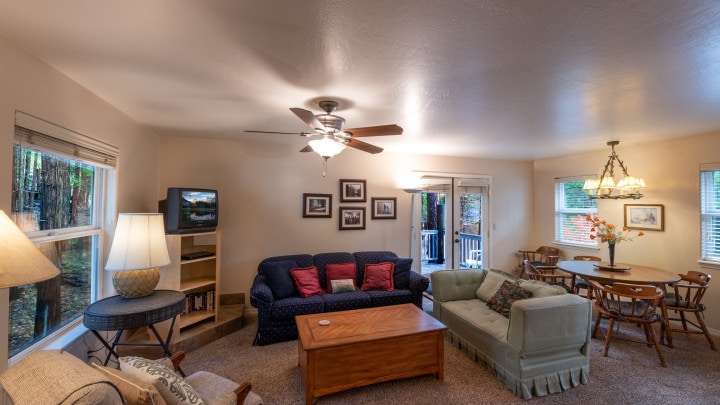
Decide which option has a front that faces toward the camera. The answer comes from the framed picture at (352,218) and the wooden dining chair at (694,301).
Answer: the framed picture

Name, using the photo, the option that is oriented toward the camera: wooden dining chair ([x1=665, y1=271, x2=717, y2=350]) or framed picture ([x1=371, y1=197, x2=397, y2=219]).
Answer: the framed picture

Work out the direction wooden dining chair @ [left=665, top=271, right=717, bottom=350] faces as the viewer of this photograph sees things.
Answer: facing away from the viewer and to the left of the viewer

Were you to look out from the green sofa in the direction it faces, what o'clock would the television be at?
The television is roughly at 1 o'clock from the green sofa.

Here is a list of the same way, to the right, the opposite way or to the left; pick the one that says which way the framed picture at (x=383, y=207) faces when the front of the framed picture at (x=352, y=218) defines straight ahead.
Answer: the same way

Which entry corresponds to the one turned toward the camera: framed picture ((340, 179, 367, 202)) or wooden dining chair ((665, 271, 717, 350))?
the framed picture

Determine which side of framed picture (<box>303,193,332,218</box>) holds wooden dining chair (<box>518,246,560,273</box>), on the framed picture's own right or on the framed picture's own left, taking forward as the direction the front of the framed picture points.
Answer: on the framed picture's own left

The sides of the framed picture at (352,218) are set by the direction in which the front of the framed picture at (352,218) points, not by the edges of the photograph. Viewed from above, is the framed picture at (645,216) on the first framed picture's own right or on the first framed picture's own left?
on the first framed picture's own left

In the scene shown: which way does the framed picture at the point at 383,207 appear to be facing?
toward the camera

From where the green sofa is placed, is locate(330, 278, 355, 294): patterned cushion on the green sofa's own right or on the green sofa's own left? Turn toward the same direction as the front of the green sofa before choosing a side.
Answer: on the green sofa's own right

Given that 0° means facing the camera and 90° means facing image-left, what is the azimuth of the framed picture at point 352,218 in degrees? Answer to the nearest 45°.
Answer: approximately 0°

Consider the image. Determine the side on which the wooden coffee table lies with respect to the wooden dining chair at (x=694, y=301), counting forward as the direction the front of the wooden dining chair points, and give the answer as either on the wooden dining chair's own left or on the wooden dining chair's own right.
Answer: on the wooden dining chair's own left

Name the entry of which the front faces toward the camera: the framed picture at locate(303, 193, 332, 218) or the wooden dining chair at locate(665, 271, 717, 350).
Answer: the framed picture

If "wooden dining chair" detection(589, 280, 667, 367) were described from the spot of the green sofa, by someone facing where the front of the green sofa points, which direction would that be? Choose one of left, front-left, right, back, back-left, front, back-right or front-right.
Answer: back

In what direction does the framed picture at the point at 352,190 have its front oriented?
toward the camera
